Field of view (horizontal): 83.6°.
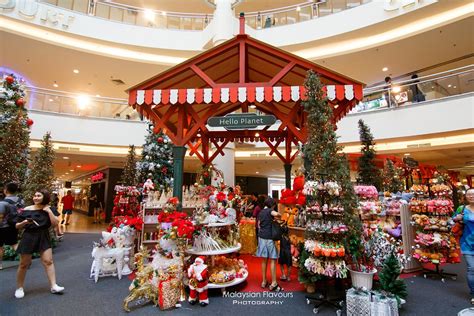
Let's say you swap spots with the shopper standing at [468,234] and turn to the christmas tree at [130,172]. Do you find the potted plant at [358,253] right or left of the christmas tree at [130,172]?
left

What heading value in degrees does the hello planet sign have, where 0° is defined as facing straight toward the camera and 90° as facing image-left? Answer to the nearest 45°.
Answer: approximately 0°

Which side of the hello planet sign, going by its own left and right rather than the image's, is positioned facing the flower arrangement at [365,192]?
left

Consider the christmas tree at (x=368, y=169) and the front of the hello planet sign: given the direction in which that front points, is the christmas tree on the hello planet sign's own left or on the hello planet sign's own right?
on the hello planet sign's own left

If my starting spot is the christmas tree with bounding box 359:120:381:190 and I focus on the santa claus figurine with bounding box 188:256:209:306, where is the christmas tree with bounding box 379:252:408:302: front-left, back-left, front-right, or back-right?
front-left

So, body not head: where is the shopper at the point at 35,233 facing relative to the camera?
toward the camera

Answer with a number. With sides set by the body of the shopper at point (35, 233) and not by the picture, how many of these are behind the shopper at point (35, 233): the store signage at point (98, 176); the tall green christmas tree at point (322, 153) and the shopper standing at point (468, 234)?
1

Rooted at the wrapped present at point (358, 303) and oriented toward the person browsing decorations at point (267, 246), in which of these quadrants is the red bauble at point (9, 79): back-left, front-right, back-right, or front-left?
front-left

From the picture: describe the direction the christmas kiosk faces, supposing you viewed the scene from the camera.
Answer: facing the viewer

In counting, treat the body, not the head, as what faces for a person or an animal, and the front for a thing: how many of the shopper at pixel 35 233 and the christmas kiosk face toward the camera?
2

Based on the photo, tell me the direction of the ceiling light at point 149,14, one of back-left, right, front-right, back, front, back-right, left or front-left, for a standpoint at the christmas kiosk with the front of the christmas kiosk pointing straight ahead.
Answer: back-right

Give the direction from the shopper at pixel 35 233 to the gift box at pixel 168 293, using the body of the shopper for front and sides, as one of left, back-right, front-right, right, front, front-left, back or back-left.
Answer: front-left
